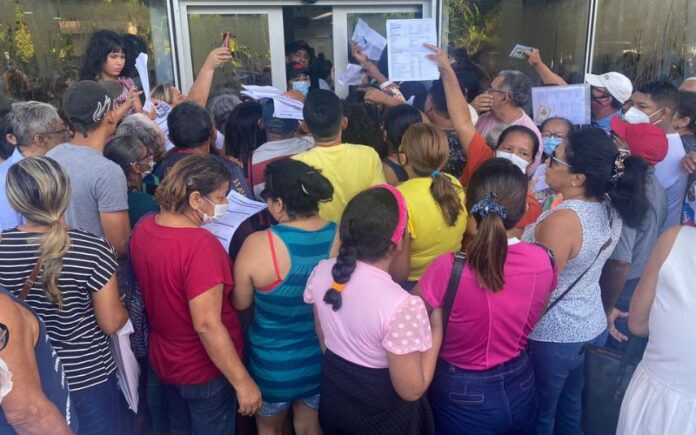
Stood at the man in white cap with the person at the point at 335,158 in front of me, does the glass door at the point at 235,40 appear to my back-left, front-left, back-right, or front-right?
front-right

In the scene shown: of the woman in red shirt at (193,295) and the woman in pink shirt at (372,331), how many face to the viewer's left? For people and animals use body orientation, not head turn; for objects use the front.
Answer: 0

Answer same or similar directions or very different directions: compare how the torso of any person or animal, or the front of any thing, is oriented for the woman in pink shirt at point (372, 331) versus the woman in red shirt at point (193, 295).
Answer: same or similar directions

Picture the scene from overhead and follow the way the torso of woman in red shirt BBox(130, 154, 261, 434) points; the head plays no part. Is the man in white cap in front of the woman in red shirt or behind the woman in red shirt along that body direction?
in front

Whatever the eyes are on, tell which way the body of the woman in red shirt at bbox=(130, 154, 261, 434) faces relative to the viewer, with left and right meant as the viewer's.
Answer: facing away from the viewer and to the right of the viewer

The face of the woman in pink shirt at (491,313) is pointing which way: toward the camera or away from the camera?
away from the camera

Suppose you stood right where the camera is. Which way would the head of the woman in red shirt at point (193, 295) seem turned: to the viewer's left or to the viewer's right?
to the viewer's right

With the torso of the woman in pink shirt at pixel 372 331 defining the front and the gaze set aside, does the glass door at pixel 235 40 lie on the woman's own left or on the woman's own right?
on the woman's own left

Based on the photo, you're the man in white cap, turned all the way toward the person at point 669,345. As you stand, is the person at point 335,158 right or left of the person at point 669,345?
right

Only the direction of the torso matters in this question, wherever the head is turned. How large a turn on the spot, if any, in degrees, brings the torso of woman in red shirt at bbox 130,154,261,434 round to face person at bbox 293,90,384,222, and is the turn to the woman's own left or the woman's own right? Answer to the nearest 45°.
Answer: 0° — they already face them

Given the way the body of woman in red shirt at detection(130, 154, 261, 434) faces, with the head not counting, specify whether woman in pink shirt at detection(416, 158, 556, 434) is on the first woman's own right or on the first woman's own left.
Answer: on the first woman's own right

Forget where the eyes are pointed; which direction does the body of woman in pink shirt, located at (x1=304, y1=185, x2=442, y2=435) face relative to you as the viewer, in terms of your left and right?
facing away from the viewer and to the right of the viewer
